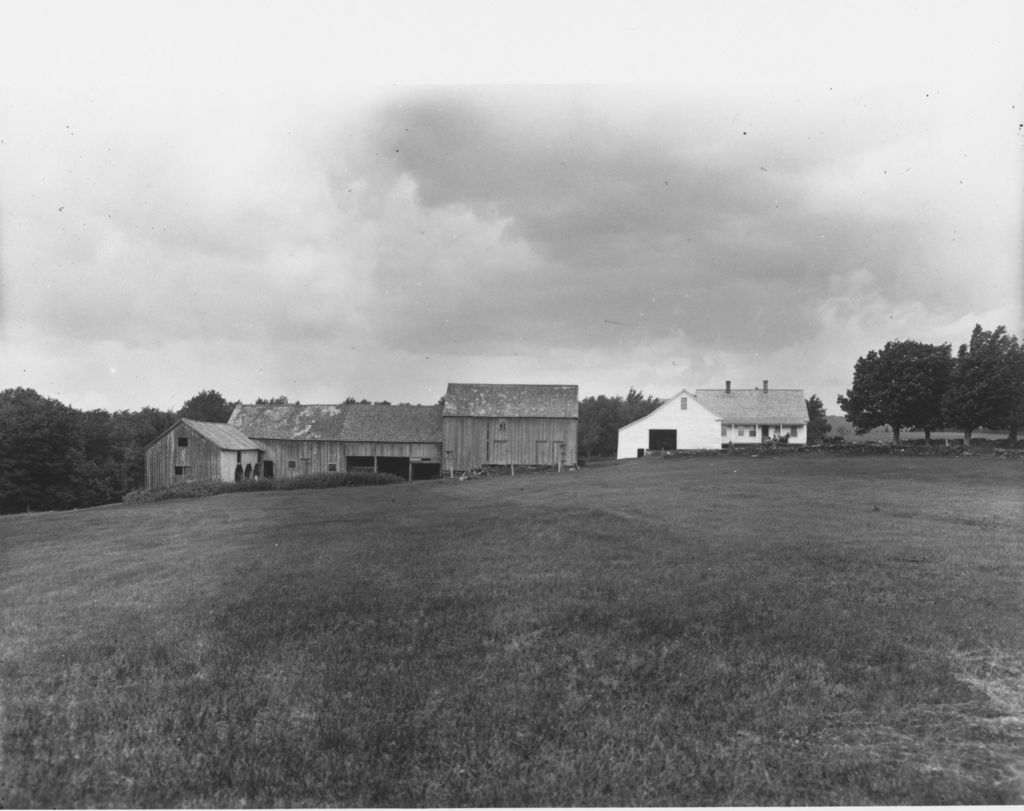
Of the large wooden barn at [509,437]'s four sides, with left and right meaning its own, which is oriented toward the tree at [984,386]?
left

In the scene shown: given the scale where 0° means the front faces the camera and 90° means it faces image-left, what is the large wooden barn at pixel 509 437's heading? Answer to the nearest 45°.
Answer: approximately 0°

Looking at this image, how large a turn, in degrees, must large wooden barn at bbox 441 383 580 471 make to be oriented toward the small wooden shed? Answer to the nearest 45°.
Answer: approximately 90° to its right

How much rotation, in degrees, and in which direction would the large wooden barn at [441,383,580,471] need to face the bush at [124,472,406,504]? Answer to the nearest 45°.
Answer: approximately 45° to its right
